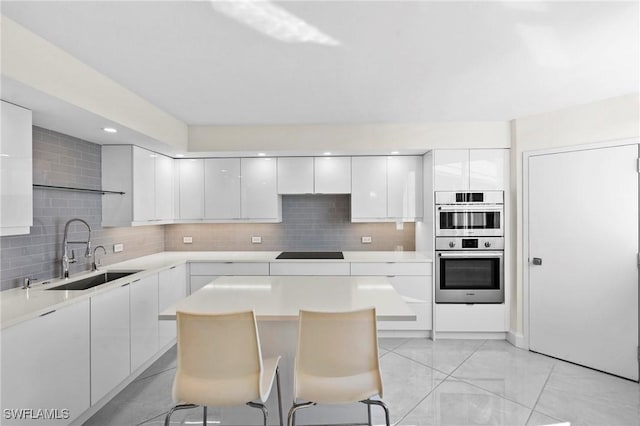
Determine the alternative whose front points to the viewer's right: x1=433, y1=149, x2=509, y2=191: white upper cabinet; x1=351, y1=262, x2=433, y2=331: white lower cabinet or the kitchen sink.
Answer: the kitchen sink

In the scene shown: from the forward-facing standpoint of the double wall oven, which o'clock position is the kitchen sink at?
The kitchen sink is roughly at 2 o'clock from the double wall oven.

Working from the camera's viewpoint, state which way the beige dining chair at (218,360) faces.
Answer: facing away from the viewer

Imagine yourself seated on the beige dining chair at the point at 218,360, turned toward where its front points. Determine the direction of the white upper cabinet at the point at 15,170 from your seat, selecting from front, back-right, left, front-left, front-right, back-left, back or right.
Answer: front-left

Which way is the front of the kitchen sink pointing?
to the viewer's right

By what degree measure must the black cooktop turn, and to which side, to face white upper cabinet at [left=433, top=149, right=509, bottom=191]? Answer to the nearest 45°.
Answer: approximately 90° to its left

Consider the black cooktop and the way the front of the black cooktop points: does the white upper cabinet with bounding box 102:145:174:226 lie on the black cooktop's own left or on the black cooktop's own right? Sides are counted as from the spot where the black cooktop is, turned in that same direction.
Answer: on the black cooktop's own right

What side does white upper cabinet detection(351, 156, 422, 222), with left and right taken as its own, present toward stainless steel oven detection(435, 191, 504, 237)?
left

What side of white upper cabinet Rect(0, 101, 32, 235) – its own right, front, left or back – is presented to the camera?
right
